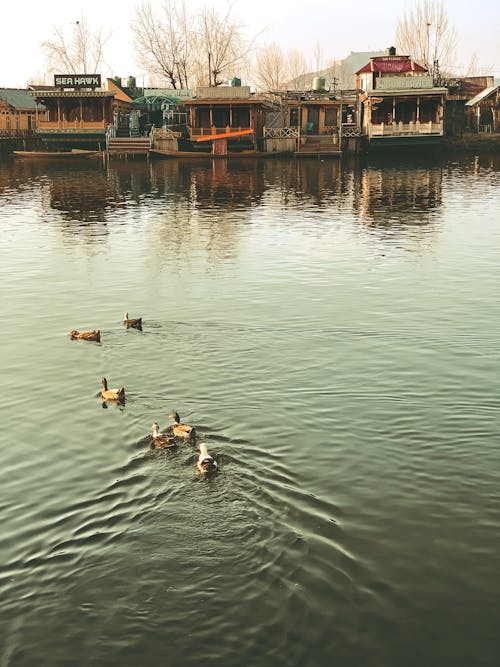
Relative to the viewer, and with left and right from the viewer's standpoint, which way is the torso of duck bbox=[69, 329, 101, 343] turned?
facing to the left of the viewer

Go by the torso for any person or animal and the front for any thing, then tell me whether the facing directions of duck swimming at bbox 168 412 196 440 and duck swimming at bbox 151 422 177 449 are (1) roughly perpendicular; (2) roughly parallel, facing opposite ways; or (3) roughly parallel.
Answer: roughly parallel

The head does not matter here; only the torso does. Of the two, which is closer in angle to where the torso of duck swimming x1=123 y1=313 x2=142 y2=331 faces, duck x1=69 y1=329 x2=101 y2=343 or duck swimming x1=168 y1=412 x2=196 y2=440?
the duck

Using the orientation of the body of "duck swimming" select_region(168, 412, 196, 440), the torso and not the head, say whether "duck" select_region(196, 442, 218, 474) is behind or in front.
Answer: behind

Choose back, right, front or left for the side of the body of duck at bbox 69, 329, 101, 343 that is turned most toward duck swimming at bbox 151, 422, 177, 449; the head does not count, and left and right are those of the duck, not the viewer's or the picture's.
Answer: left

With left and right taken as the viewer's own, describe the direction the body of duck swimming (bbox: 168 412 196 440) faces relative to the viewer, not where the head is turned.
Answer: facing away from the viewer and to the left of the viewer

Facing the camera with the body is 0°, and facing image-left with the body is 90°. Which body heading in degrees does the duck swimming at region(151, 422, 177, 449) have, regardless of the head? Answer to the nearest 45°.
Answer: approximately 135°
